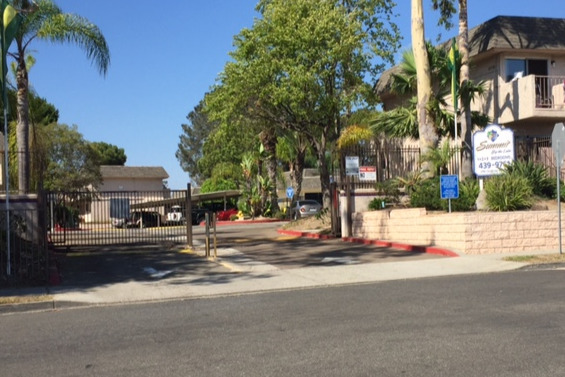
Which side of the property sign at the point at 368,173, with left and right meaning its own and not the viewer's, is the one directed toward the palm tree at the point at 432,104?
left

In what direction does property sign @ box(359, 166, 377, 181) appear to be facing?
toward the camera

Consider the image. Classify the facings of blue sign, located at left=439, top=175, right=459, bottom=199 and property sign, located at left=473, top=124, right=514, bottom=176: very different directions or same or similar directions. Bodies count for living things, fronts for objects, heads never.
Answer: same or similar directions

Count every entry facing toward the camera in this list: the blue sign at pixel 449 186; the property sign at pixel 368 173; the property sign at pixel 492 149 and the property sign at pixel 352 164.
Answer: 4

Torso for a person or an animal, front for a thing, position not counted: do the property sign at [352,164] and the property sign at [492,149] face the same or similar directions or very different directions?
same or similar directions

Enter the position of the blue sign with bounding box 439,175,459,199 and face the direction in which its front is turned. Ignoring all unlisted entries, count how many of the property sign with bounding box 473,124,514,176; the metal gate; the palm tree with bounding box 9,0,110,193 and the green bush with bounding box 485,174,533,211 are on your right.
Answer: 2

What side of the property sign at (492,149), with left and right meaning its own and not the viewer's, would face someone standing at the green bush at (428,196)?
right

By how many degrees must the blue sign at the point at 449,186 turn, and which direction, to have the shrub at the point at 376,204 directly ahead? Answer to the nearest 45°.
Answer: approximately 135° to its right

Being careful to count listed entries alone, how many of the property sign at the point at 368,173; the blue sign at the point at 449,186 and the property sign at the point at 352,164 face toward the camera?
3

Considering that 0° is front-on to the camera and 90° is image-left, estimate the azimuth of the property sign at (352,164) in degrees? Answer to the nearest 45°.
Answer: approximately 0°

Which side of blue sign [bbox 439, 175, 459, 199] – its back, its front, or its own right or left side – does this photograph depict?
front

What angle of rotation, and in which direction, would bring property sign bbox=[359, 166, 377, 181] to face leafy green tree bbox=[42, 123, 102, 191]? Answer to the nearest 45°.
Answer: approximately 135° to its right

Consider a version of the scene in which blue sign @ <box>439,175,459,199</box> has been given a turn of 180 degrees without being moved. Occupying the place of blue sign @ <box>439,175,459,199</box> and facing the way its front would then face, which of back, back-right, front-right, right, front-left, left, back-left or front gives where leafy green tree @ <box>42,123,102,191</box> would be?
front-left

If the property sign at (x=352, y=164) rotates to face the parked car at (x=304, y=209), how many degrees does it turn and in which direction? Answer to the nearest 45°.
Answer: approximately 180°

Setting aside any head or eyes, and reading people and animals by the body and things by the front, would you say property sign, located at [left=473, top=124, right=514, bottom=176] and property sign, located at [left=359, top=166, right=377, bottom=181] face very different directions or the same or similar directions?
same or similar directions

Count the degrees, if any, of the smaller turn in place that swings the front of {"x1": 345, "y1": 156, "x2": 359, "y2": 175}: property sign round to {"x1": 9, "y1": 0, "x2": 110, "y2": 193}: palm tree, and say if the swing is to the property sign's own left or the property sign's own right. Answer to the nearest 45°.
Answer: approximately 45° to the property sign's own right

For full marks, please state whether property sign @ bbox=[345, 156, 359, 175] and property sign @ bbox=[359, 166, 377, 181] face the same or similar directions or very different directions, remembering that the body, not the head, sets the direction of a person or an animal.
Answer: same or similar directions

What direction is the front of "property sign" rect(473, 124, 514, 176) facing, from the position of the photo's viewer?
facing the viewer
